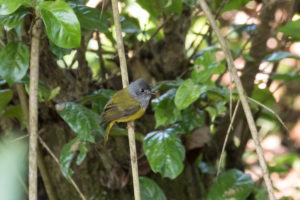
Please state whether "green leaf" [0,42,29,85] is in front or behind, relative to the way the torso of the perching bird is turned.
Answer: behind

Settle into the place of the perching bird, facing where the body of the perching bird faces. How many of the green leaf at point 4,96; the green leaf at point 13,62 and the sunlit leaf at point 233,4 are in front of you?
1

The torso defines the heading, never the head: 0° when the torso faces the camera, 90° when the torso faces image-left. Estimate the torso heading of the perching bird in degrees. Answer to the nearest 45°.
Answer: approximately 270°

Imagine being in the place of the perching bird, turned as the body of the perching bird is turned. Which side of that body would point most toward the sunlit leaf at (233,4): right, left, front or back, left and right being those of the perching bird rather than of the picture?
front
